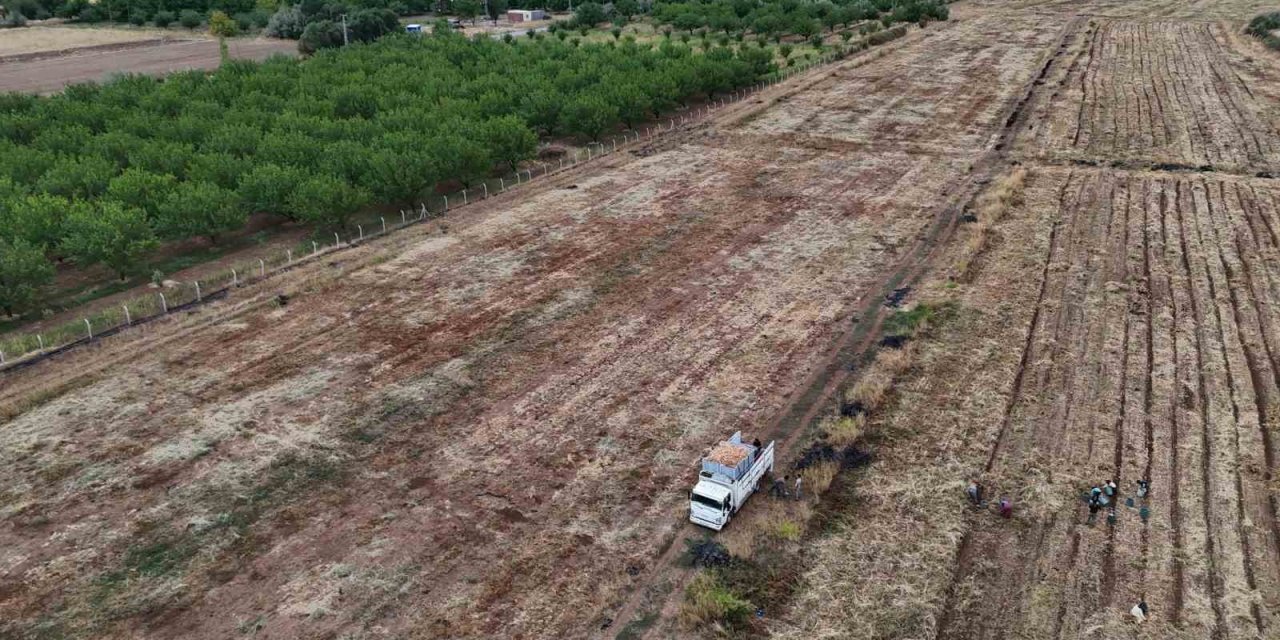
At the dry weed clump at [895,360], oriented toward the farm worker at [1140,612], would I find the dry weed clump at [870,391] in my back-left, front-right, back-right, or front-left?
front-right

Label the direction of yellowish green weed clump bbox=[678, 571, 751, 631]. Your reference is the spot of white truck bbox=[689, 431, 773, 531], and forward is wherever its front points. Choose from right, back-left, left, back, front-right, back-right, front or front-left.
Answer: front-left

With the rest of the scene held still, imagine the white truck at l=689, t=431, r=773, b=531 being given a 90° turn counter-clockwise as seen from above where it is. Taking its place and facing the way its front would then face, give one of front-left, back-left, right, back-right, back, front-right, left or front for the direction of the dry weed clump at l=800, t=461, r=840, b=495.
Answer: left

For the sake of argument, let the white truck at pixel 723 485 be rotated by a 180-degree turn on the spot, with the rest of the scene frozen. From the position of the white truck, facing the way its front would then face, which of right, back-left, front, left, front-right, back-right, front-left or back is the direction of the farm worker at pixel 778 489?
front

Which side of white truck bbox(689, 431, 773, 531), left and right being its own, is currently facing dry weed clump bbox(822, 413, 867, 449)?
back

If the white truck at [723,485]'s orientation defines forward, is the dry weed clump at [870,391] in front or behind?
behind

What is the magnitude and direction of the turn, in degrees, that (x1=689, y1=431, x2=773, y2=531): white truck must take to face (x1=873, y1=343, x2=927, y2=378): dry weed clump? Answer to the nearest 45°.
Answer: approximately 180°

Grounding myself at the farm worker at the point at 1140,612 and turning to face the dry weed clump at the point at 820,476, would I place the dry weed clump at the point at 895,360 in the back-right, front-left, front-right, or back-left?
front-right

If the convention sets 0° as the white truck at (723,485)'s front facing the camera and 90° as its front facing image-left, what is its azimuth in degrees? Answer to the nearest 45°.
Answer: approximately 45°

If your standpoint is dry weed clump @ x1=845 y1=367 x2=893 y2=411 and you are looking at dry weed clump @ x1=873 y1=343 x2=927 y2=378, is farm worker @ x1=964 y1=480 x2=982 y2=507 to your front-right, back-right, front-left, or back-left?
back-right

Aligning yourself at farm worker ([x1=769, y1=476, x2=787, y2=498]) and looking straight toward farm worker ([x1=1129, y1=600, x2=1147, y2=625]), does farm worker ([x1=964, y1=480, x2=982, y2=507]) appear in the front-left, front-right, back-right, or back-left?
front-left
